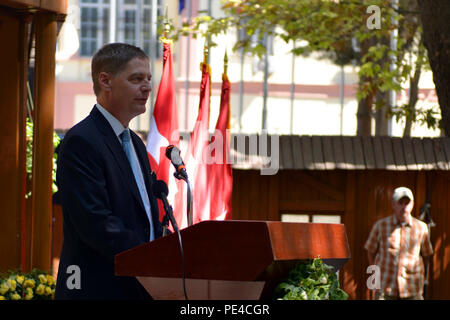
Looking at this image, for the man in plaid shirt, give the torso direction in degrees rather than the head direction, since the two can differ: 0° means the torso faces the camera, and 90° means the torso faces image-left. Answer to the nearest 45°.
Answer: approximately 0°

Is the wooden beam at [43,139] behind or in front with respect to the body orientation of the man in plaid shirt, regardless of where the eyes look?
in front

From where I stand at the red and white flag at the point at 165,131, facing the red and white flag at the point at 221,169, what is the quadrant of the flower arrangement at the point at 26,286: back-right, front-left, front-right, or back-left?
back-right

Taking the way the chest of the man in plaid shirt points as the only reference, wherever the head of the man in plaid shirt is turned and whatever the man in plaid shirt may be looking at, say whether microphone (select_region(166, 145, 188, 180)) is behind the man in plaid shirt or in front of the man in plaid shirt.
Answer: in front

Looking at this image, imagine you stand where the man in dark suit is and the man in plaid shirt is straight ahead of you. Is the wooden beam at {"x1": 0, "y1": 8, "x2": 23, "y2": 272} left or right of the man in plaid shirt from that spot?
left

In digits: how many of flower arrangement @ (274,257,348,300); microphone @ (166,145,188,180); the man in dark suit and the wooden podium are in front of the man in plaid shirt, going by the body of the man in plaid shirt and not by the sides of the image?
4

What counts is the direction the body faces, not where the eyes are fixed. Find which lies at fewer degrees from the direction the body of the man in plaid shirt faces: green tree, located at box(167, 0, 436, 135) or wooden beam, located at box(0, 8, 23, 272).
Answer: the wooden beam

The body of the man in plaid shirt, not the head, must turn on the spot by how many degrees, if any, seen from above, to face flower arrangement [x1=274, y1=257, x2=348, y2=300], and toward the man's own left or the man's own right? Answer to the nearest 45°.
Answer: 0° — they already face it

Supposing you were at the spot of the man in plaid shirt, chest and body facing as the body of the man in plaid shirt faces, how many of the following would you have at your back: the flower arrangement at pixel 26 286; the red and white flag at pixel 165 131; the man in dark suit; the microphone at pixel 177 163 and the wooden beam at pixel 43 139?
0

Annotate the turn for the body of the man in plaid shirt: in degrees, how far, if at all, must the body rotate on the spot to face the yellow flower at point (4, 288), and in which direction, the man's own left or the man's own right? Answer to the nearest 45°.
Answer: approximately 45° to the man's own right

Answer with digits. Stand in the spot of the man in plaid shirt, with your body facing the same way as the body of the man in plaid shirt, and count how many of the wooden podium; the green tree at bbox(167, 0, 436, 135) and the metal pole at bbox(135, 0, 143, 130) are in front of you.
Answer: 1

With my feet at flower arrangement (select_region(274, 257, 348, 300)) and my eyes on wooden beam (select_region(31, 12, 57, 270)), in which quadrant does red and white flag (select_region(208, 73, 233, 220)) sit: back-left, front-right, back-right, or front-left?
front-right

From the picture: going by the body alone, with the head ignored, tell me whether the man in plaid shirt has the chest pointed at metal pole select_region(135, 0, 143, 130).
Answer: no

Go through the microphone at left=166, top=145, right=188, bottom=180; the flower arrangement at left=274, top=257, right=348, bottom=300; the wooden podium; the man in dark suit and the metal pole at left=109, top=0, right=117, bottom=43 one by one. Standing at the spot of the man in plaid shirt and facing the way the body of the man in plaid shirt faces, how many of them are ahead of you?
4

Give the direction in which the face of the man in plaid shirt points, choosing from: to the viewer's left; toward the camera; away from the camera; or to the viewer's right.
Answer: toward the camera

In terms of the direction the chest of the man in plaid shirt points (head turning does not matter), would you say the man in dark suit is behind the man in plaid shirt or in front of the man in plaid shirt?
in front

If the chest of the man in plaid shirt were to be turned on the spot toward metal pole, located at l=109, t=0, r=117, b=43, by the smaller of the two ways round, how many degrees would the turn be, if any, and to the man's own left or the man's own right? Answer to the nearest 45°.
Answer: approximately 135° to the man's own right
